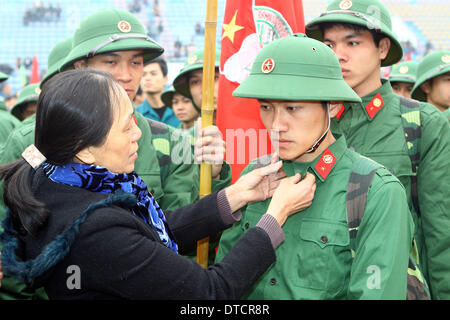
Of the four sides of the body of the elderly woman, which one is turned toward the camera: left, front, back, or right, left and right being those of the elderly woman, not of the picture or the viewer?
right

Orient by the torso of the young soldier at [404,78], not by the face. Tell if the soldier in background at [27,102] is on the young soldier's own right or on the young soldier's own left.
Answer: on the young soldier's own right

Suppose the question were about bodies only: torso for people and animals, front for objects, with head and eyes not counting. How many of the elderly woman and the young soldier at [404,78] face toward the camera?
1

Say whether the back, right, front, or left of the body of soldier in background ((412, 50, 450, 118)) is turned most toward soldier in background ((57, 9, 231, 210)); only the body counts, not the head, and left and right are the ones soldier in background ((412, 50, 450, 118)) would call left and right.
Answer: right

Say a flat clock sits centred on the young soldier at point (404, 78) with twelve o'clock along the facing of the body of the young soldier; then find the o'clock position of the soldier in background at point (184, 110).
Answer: The soldier in background is roughly at 2 o'clock from the young soldier.

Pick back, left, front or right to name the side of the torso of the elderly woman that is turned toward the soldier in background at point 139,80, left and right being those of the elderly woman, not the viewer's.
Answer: left

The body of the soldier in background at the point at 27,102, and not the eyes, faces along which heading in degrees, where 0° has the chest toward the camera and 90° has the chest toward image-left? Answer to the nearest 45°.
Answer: approximately 315°

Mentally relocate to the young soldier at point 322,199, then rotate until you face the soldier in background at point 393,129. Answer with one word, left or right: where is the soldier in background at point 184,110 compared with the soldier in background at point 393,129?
left

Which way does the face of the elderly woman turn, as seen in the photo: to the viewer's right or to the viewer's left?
to the viewer's right

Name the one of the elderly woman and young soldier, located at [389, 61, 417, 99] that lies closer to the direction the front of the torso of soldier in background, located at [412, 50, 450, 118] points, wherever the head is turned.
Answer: the elderly woman

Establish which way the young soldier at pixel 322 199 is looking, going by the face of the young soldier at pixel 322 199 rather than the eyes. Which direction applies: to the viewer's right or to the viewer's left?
to the viewer's left

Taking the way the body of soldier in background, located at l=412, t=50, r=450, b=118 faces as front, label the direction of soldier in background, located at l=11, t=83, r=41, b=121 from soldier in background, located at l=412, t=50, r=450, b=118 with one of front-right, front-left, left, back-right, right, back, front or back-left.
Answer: back-right
